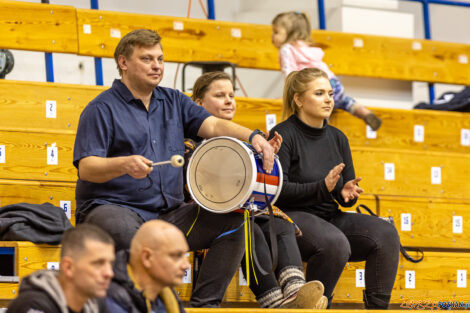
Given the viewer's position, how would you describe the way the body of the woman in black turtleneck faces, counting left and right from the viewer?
facing the viewer and to the right of the viewer

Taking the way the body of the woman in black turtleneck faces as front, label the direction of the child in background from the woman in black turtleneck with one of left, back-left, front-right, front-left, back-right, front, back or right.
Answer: back-left

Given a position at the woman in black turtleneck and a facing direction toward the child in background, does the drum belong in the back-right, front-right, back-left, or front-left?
back-left

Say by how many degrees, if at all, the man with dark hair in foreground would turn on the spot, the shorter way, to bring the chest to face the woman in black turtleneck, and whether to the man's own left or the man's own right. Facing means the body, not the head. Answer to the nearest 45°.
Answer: approximately 90° to the man's own left

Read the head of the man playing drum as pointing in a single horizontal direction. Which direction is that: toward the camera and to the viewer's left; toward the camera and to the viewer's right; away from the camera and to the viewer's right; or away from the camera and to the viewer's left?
toward the camera and to the viewer's right

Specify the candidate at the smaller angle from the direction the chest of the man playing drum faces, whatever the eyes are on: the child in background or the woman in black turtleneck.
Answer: the woman in black turtleneck

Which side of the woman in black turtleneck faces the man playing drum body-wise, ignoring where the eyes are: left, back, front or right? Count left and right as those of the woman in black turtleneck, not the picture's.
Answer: right

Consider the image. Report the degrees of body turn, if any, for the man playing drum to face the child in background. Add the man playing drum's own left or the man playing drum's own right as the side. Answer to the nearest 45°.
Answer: approximately 90° to the man playing drum's own left

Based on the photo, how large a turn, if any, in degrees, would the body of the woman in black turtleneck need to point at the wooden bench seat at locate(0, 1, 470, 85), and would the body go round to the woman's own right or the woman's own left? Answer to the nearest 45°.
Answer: approximately 180°

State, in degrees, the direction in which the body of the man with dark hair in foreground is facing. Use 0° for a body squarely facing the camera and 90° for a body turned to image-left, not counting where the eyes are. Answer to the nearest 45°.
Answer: approximately 315°

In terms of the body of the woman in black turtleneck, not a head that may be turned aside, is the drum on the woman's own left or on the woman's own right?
on the woman's own right
